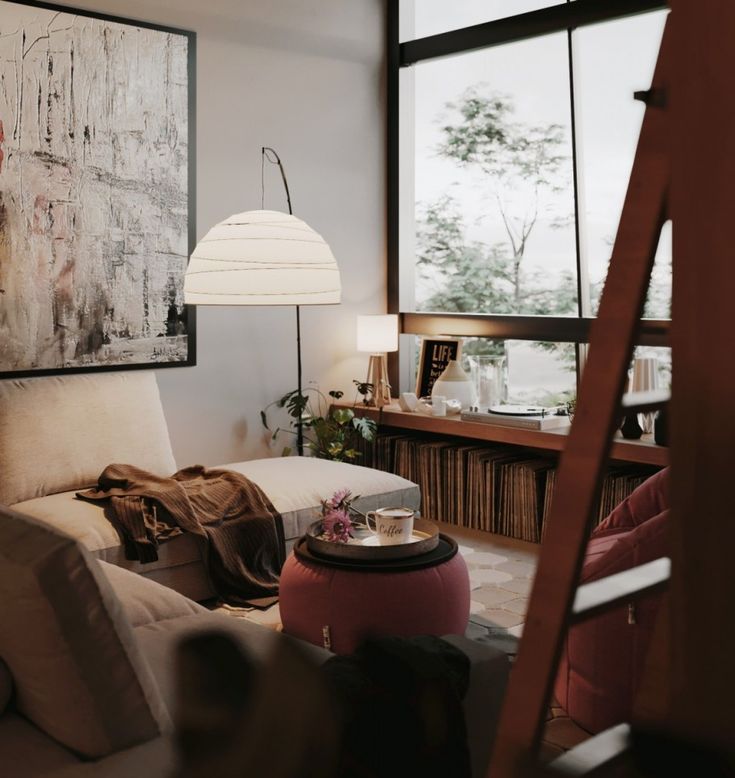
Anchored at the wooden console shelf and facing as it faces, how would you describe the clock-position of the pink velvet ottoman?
The pink velvet ottoman is roughly at 11 o'clock from the wooden console shelf.

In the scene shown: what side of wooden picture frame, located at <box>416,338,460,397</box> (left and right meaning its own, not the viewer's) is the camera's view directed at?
front

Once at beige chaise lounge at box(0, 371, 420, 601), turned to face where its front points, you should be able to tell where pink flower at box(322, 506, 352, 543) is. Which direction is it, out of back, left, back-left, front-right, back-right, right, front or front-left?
front

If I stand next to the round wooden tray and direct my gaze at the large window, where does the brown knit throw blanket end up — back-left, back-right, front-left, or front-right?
front-left

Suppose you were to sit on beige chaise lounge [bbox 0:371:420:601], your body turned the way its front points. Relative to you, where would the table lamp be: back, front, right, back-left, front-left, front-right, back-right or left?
left

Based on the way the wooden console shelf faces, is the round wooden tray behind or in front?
in front

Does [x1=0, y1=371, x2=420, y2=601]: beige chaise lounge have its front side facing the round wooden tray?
yes

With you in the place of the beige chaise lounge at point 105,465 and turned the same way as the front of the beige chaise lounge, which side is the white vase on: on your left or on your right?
on your left

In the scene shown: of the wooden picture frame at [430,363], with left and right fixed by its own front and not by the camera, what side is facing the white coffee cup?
front

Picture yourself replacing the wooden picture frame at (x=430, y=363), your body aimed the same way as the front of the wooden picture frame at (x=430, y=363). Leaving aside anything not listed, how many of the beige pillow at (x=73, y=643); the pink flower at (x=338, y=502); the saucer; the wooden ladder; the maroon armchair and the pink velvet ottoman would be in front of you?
6

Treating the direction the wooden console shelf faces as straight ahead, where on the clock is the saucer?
The saucer is roughly at 11 o'clock from the wooden console shelf.

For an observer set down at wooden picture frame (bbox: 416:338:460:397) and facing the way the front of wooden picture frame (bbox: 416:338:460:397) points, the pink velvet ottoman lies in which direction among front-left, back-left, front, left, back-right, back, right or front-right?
front

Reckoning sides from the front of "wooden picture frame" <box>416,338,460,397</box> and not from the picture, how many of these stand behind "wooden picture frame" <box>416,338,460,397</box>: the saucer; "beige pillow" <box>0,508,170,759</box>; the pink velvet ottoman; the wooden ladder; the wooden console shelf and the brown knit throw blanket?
0

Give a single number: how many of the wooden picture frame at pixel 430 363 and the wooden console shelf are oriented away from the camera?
0

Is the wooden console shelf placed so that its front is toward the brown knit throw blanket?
yes

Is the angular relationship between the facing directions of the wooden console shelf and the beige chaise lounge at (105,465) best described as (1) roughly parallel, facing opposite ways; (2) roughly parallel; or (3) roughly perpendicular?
roughly perpendicular

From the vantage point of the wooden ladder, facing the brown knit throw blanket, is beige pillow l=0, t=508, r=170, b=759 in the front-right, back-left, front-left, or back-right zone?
front-left

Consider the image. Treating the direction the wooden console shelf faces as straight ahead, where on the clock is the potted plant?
The potted plant is roughly at 2 o'clock from the wooden console shelf.

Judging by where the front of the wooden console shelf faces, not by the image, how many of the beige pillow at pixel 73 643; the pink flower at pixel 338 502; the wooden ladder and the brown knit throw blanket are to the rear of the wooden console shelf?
0

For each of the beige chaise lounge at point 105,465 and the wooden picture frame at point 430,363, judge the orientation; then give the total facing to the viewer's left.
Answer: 0

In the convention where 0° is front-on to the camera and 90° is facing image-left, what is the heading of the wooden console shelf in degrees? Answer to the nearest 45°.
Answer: approximately 45°

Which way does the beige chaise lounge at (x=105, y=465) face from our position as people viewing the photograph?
facing the viewer and to the right of the viewer
